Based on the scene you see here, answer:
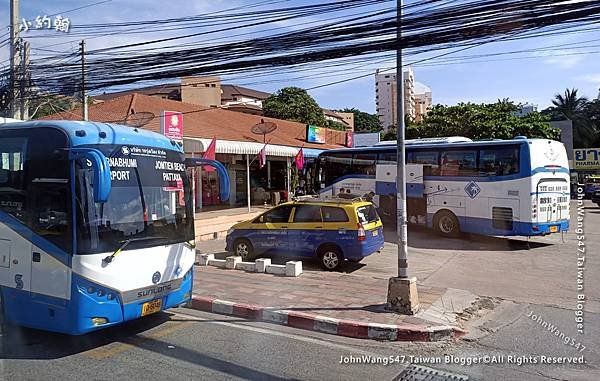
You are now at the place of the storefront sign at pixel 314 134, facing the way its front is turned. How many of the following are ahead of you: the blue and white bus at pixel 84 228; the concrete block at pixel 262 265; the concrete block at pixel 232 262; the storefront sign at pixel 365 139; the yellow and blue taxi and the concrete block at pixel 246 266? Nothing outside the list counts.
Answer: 5

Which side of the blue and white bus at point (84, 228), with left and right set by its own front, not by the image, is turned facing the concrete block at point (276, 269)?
left

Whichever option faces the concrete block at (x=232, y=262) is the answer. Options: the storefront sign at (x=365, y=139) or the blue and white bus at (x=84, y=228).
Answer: the storefront sign

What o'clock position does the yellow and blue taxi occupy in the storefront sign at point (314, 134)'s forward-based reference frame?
The yellow and blue taxi is roughly at 12 o'clock from the storefront sign.

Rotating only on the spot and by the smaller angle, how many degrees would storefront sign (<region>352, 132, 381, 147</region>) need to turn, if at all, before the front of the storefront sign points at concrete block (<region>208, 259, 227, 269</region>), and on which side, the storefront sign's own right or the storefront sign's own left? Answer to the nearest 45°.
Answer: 0° — it already faces it

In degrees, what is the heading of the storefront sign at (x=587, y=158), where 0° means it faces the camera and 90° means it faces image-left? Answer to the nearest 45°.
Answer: approximately 0°

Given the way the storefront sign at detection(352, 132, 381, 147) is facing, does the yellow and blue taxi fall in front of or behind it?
in front

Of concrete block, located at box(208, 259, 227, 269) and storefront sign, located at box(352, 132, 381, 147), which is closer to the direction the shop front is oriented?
the concrete block

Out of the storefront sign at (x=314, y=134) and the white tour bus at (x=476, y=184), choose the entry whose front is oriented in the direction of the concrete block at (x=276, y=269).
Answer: the storefront sign

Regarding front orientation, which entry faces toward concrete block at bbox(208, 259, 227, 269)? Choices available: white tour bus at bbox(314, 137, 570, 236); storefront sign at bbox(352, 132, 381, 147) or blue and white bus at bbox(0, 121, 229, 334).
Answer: the storefront sign

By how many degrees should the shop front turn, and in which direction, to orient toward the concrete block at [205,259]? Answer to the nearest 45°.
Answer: approximately 45° to its right
